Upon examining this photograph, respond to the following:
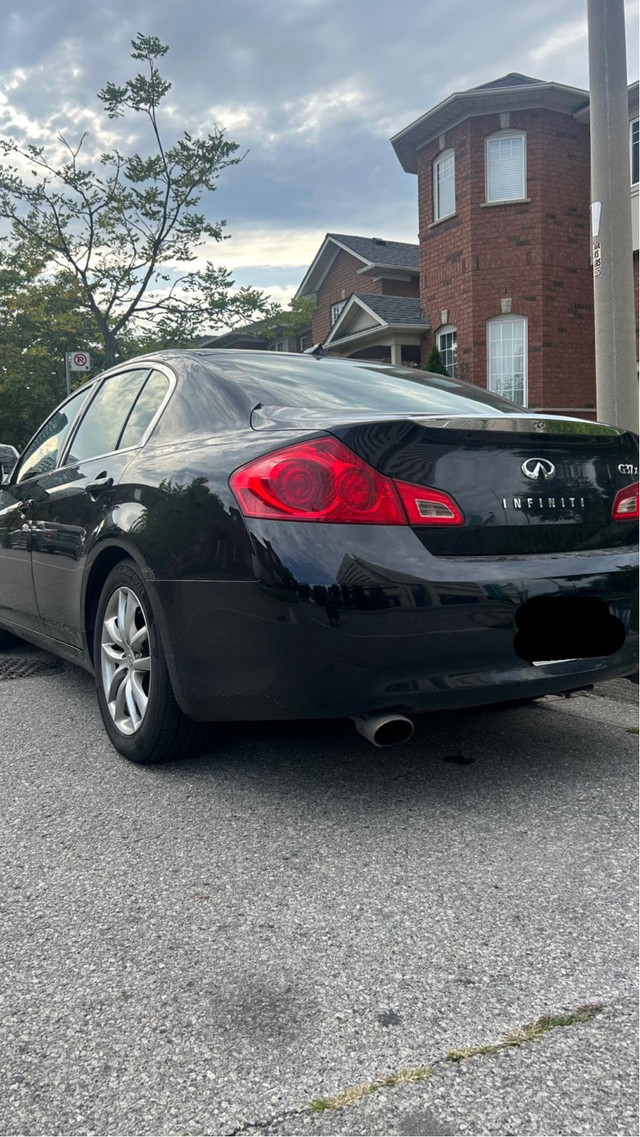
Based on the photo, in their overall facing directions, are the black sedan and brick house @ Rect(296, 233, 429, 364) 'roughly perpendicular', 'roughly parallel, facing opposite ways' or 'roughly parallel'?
roughly perpendicular

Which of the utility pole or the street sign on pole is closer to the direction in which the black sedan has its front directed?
the street sign on pole

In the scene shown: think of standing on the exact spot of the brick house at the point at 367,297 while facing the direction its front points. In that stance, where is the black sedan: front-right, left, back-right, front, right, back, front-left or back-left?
front-left

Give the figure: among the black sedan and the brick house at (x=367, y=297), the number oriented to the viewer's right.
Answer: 0

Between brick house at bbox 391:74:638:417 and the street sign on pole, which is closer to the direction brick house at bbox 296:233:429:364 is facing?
the street sign on pole

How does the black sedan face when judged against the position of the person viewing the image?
facing away from the viewer and to the left of the viewer

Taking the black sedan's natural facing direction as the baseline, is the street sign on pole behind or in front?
in front

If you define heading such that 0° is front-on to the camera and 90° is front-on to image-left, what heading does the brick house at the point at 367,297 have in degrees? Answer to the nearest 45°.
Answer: approximately 45°

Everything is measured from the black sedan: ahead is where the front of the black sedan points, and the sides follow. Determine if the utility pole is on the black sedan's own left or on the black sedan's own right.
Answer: on the black sedan's own right

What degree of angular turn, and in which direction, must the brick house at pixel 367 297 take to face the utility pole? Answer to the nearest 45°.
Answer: approximately 45° to its left

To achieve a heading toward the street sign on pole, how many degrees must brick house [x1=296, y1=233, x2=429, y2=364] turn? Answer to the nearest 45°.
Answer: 0° — it already faces it
